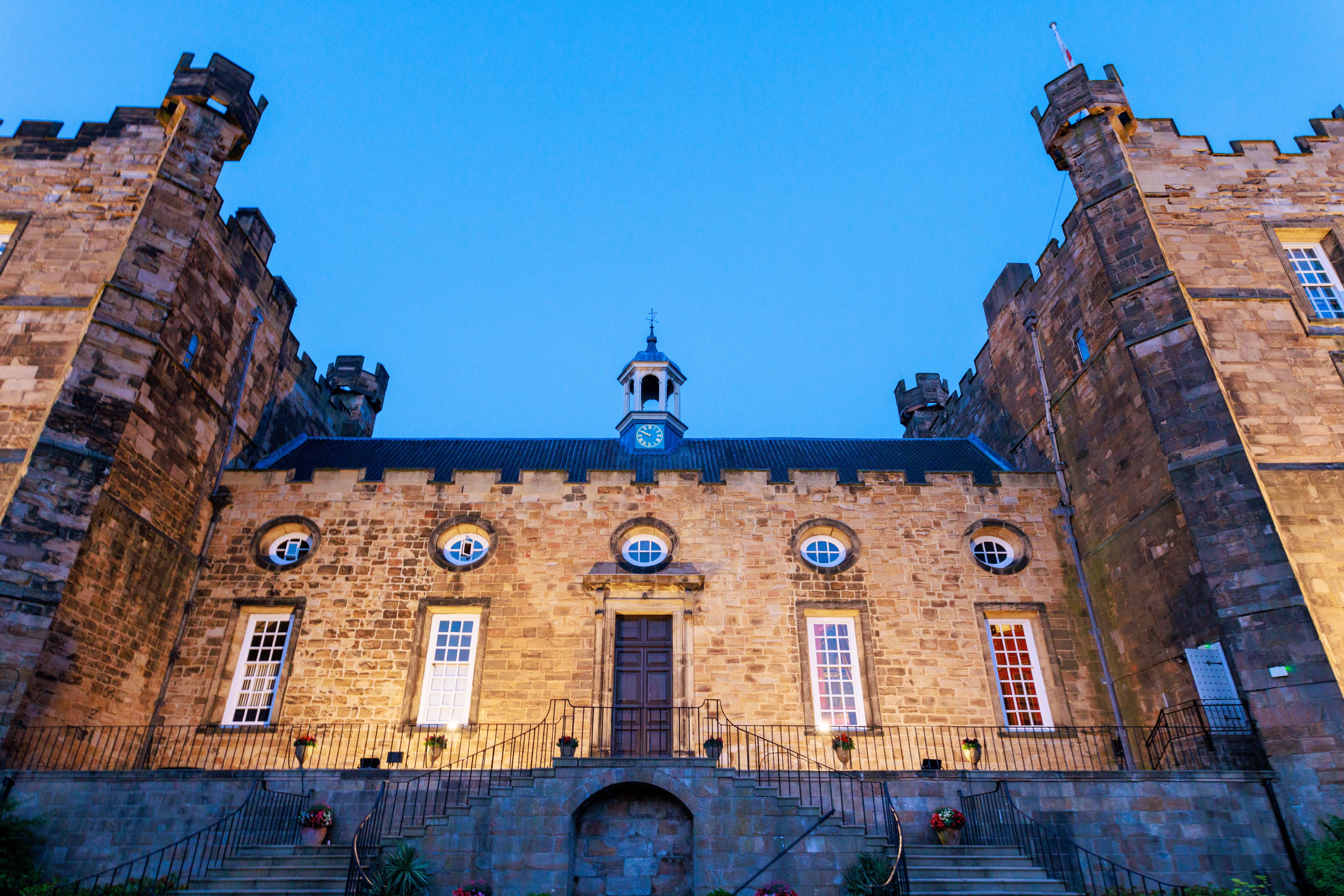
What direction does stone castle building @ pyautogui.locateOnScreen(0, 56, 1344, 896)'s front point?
toward the camera

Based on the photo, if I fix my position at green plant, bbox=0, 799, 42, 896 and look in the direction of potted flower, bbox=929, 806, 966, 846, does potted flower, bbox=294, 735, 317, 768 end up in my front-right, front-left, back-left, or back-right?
front-left

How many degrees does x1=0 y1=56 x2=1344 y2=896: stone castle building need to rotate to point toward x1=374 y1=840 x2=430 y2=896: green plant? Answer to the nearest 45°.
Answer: approximately 45° to its right

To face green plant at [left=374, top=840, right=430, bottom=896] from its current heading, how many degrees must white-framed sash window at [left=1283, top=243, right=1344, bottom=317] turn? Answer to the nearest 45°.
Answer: approximately 45° to its right

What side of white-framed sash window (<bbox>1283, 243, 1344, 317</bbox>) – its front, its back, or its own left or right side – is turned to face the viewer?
front

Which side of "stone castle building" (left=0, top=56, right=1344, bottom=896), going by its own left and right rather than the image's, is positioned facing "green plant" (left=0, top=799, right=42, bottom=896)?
right

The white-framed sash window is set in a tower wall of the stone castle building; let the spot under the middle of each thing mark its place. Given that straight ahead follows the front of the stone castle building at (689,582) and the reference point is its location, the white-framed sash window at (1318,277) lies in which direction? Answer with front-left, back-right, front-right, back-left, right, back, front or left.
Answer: left

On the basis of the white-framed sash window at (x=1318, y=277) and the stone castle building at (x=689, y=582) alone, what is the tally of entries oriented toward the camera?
2
